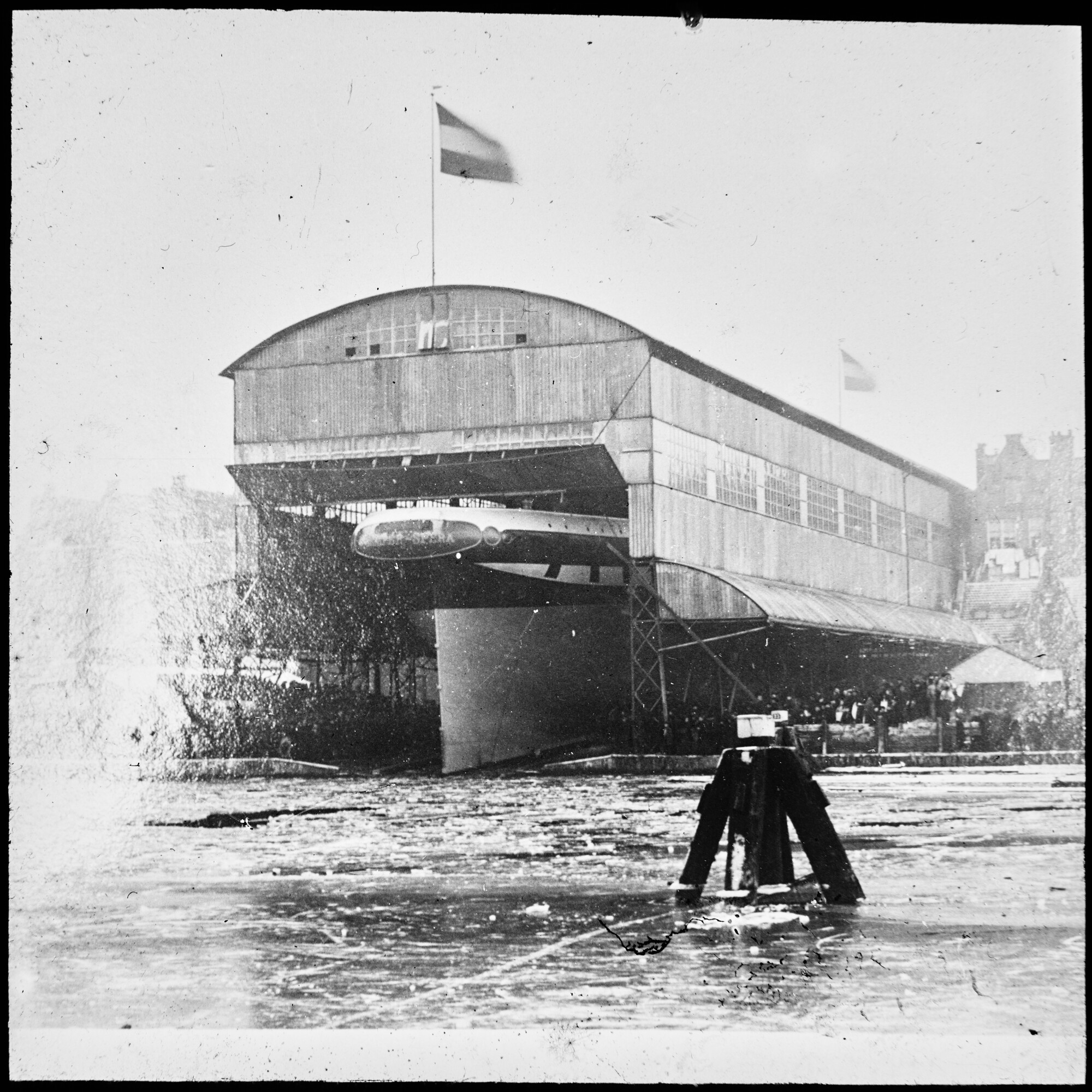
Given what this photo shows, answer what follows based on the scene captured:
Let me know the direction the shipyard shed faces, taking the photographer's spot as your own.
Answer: facing the viewer and to the left of the viewer

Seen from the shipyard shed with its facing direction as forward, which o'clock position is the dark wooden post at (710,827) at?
The dark wooden post is roughly at 10 o'clock from the shipyard shed.

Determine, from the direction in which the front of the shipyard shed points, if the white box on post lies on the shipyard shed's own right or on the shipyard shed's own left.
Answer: on the shipyard shed's own left

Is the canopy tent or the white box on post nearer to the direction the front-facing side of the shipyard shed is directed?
the white box on post

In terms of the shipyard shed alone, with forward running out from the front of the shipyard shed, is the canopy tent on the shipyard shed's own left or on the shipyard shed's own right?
on the shipyard shed's own left

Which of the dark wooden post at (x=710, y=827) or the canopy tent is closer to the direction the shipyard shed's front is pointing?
the dark wooden post

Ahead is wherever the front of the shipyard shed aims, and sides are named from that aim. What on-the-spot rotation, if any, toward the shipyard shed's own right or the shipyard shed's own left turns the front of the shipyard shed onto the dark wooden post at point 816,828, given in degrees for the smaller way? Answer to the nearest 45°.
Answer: approximately 90° to the shipyard shed's own left
